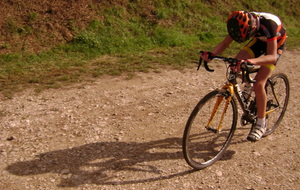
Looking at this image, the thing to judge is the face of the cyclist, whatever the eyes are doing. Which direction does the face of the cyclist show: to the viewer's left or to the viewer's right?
to the viewer's left

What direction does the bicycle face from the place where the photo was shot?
facing the viewer and to the left of the viewer

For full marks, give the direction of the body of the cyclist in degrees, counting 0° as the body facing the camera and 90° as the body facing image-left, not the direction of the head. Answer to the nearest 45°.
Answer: approximately 45°
